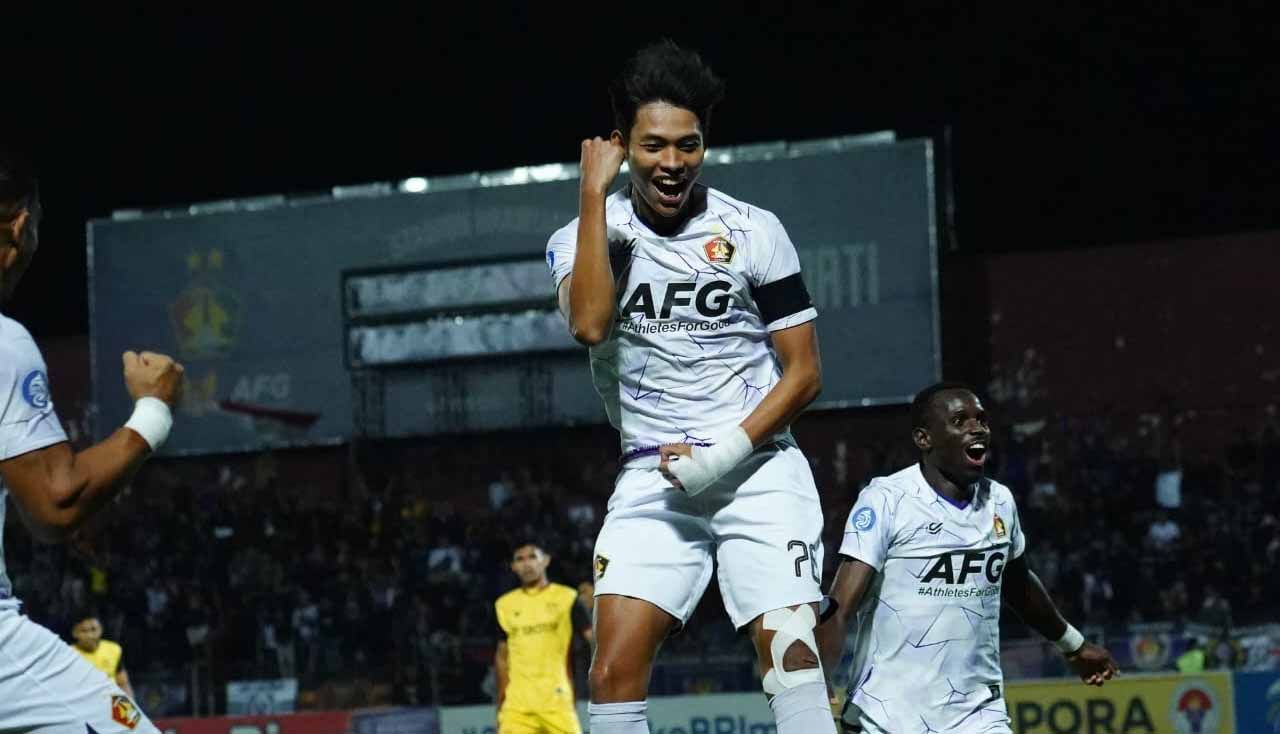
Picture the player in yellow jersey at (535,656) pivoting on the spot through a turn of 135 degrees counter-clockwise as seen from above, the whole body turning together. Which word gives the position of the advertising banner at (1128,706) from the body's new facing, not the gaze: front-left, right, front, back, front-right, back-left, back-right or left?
front-right

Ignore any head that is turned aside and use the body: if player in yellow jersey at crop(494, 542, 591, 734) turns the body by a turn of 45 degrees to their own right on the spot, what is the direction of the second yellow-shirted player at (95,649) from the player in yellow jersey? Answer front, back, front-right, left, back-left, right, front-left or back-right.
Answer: front-right

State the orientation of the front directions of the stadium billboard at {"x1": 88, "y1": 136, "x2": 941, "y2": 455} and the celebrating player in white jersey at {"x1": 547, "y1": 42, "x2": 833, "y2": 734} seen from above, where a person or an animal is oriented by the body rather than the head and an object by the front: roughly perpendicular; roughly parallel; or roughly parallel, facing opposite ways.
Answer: roughly parallel

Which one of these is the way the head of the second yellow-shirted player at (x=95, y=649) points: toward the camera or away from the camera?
toward the camera

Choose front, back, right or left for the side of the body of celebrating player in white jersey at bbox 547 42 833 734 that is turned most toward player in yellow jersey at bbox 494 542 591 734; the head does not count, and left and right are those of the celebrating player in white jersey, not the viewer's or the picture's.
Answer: back

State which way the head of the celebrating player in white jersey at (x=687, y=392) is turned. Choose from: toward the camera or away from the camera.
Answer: toward the camera

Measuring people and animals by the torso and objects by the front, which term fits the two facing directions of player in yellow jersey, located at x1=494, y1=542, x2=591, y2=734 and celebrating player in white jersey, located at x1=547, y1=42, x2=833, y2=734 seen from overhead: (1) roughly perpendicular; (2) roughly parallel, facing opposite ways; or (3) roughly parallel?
roughly parallel

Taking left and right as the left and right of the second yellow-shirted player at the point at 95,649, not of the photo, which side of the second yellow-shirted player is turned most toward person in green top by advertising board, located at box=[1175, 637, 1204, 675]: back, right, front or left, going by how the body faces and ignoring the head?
left

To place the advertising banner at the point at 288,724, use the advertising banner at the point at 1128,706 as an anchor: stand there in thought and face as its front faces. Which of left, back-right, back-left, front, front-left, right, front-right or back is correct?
right

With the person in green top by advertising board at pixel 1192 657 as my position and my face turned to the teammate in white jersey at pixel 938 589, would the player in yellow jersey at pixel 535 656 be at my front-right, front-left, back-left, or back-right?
front-right

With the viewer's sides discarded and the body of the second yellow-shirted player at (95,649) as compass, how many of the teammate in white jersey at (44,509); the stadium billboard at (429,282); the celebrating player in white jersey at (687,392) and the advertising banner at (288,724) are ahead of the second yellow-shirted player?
2

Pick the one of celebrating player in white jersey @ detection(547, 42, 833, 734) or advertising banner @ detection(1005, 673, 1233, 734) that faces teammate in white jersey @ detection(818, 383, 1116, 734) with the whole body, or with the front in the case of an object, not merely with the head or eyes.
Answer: the advertising banner

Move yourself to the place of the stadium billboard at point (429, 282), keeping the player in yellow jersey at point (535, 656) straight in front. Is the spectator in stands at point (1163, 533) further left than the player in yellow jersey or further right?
left

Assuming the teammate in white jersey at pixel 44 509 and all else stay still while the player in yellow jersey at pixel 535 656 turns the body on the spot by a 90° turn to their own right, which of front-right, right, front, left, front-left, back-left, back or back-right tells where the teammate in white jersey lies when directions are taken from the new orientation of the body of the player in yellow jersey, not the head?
left

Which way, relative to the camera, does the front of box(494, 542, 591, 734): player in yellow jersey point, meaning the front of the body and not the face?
toward the camera

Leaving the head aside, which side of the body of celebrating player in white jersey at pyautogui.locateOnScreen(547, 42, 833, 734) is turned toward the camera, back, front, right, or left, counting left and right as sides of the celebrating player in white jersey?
front

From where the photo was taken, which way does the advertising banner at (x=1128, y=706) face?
toward the camera

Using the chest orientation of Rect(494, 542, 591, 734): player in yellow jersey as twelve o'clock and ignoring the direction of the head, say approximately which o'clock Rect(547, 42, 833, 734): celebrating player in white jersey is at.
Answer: The celebrating player in white jersey is roughly at 12 o'clock from the player in yellow jersey.
